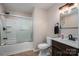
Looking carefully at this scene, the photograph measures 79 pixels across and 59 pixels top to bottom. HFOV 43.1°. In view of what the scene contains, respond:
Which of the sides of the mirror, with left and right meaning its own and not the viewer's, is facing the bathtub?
front

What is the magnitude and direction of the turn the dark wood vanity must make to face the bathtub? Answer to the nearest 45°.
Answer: approximately 45° to its right

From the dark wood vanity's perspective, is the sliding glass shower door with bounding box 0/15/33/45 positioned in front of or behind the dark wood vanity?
in front

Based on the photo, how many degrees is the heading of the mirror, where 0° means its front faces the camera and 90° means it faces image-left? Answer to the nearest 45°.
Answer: approximately 45°

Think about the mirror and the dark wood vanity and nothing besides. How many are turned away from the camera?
0

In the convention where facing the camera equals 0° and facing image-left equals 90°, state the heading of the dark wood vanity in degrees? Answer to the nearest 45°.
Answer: approximately 45°
